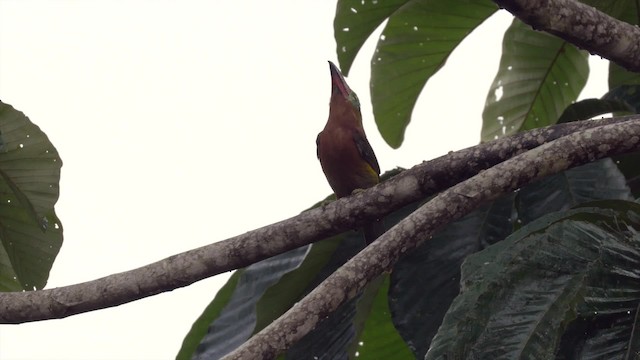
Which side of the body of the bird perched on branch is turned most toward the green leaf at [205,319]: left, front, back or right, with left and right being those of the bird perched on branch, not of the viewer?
right

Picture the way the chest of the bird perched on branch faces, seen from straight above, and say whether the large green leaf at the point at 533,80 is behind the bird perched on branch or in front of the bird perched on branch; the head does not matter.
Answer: behind

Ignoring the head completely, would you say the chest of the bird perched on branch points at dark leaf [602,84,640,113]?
no

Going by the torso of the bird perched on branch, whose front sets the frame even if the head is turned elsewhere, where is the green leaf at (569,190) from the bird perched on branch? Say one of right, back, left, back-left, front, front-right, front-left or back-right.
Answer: left

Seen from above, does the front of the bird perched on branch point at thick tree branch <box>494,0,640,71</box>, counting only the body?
no

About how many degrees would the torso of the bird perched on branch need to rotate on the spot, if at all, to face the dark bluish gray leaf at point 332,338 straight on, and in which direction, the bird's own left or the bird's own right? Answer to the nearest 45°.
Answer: approximately 180°

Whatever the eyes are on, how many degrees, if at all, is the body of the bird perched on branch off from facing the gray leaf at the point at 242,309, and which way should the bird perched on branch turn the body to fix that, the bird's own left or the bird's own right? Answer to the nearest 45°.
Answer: approximately 90° to the bird's own right

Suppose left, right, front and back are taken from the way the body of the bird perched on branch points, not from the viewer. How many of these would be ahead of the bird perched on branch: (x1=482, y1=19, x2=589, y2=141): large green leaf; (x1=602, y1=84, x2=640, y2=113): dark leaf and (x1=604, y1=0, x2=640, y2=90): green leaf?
0

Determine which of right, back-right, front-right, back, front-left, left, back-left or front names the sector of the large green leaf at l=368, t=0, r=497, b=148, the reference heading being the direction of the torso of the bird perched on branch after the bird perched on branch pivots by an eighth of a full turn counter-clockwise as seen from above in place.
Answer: back-left

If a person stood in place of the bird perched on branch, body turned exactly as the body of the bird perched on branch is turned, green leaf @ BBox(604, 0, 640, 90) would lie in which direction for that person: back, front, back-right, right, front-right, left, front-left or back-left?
back-left

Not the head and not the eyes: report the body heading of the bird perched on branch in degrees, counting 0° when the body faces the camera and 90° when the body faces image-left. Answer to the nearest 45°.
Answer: approximately 45°

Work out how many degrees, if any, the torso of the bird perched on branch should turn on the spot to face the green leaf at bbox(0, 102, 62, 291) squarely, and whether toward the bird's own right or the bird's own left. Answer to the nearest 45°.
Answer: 0° — it already faces it
